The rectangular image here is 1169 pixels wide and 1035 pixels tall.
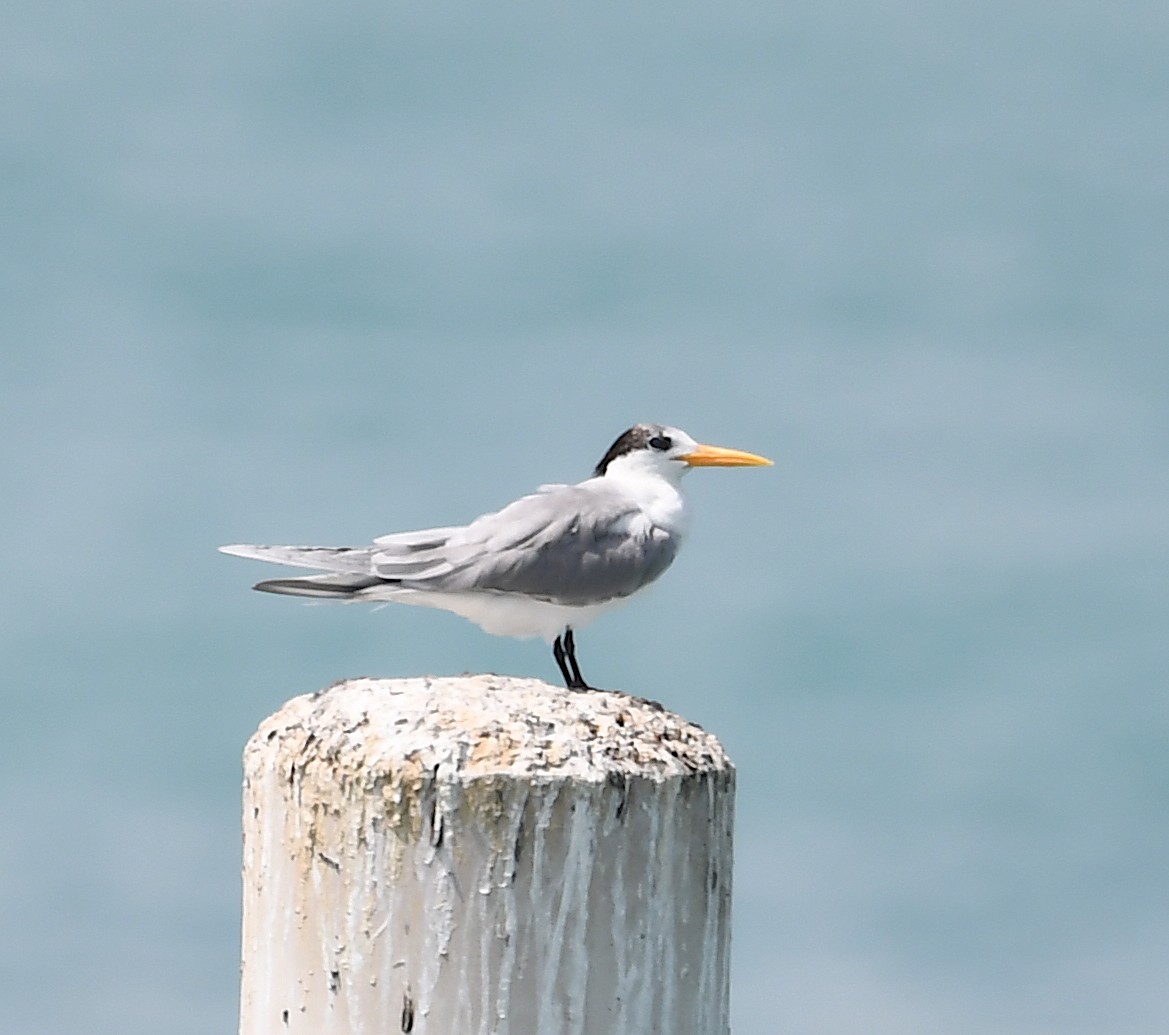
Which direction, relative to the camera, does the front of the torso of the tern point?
to the viewer's right
